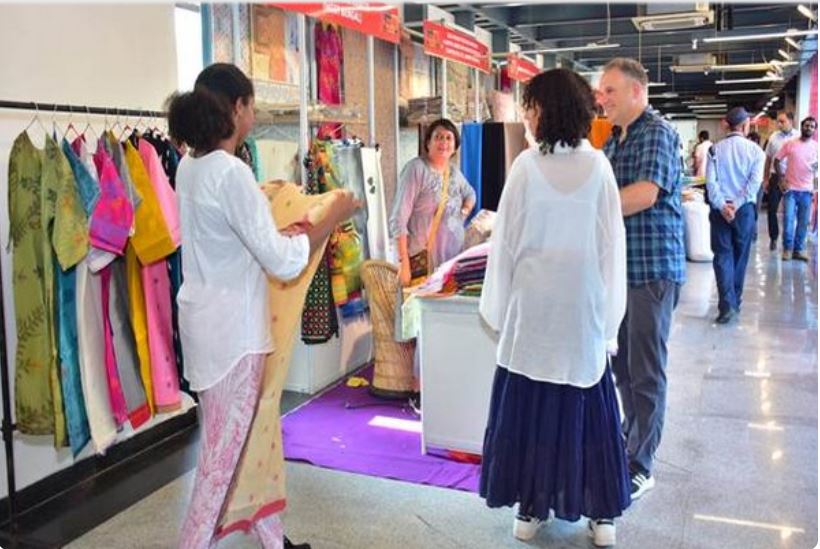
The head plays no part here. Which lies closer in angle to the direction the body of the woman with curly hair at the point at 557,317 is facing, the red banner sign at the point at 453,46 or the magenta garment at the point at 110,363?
the red banner sign

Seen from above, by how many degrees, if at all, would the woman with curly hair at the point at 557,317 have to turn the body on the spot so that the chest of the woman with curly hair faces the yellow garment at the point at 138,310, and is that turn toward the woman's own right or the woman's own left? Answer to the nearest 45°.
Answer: approximately 90° to the woman's own left

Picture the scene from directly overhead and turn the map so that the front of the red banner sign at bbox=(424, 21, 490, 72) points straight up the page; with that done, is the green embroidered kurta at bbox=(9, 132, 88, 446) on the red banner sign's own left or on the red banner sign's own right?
on the red banner sign's own right

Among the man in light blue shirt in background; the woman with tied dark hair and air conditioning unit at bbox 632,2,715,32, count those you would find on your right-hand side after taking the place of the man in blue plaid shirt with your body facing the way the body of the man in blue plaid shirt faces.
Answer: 2

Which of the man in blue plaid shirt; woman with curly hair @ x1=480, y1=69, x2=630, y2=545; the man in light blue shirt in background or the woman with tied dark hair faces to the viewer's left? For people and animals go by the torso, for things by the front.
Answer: the man in blue plaid shirt

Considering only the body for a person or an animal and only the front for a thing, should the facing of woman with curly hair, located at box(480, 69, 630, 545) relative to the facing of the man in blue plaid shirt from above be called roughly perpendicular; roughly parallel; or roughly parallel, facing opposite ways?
roughly perpendicular

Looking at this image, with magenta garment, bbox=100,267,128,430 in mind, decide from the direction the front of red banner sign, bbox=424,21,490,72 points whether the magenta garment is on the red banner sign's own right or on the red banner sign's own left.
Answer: on the red banner sign's own right

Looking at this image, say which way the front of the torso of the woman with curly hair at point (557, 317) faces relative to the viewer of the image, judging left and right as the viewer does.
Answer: facing away from the viewer

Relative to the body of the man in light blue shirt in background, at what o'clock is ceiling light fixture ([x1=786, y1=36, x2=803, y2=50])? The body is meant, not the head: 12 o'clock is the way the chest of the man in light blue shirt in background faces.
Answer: The ceiling light fixture is roughly at 12 o'clock from the man in light blue shirt in background.
